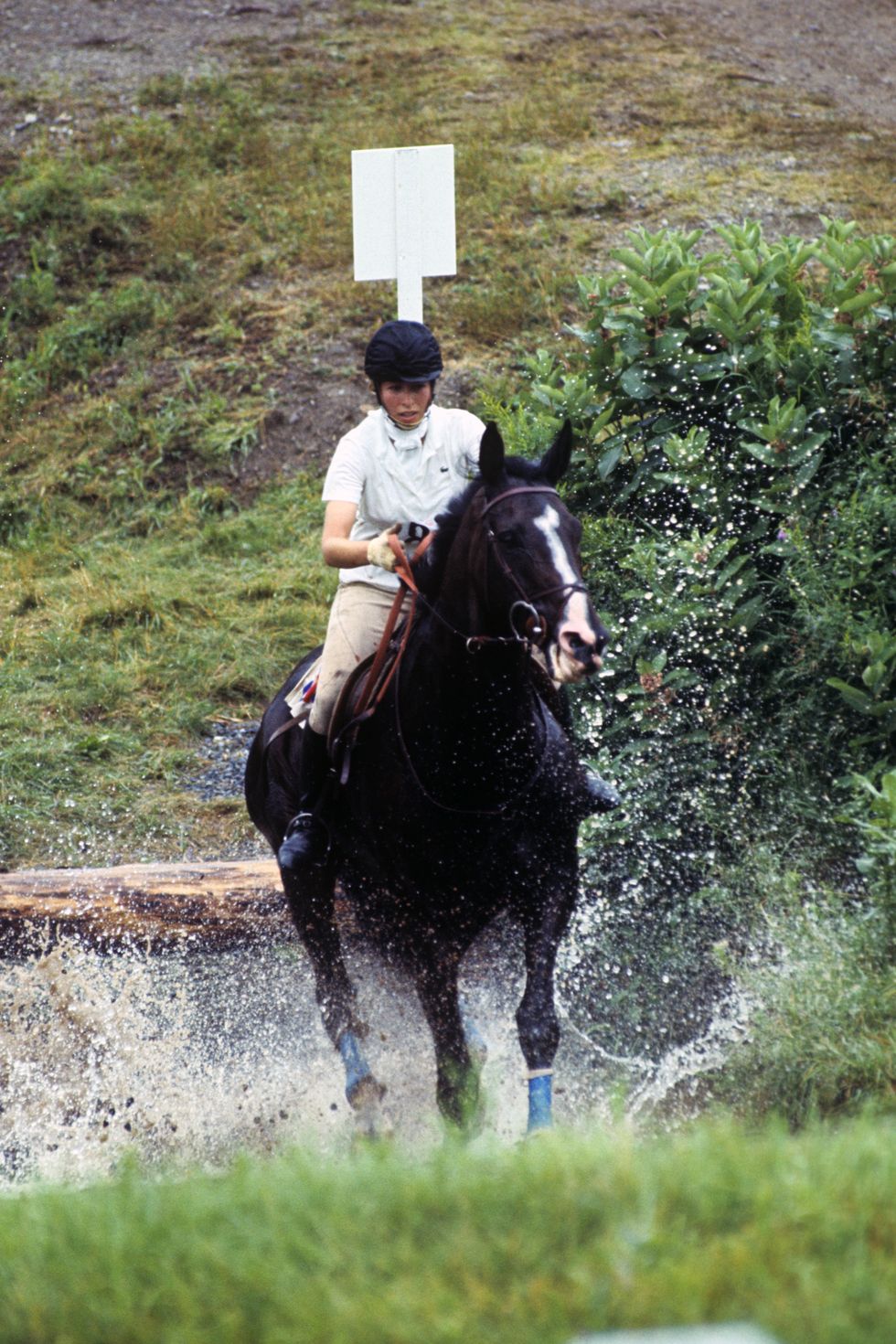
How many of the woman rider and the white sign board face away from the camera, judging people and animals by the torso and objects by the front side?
1

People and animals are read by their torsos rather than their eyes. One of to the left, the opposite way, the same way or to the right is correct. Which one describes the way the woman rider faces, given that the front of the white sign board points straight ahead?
the opposite way

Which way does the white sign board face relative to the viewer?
away from the camera

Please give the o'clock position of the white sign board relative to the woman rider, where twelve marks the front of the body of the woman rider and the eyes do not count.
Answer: The white sign board is roughly at 6 o'clock from the woman rider.

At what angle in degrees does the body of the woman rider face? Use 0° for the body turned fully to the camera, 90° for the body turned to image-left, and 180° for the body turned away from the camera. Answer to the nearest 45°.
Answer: approximately 0°

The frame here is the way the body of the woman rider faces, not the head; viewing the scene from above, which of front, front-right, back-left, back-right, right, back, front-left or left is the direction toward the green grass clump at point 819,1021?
front-left

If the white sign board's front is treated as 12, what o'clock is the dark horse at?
The dark horse is roughly at 6 o'clock from the white sign board.
